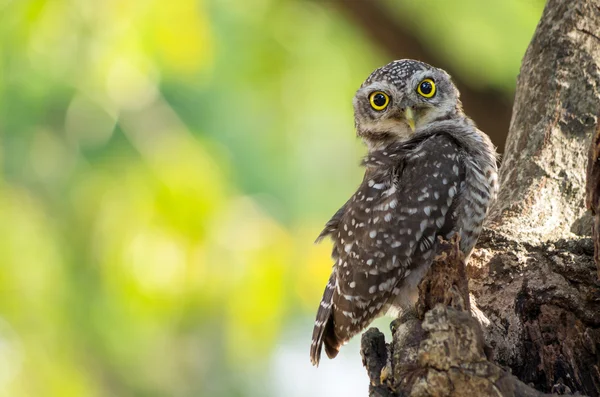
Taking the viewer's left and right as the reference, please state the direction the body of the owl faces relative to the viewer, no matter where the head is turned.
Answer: facing away from the viewer and to the right of the viewer
